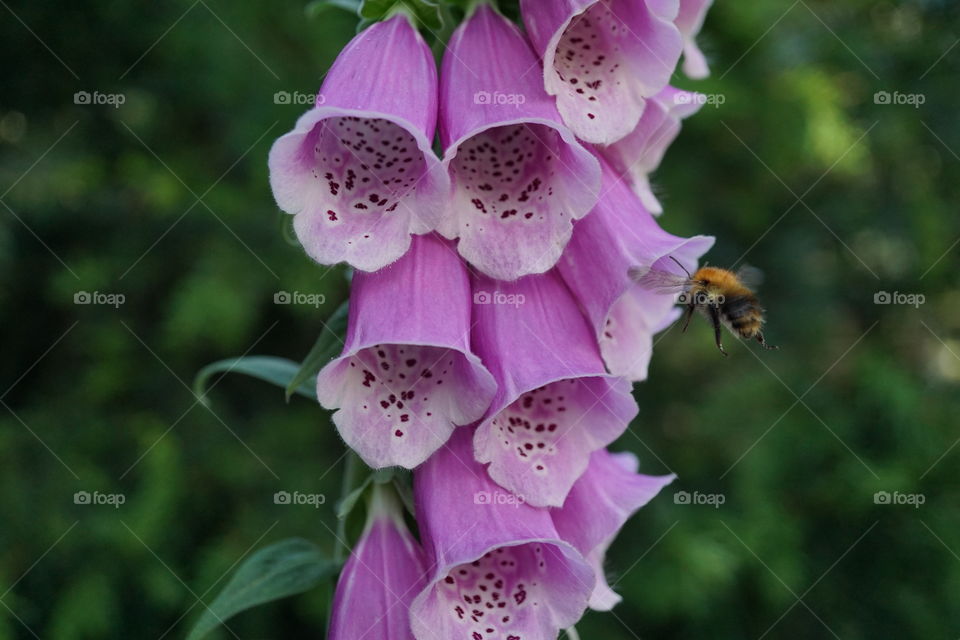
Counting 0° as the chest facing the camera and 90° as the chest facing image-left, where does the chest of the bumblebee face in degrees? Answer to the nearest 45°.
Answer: approximately 90°
